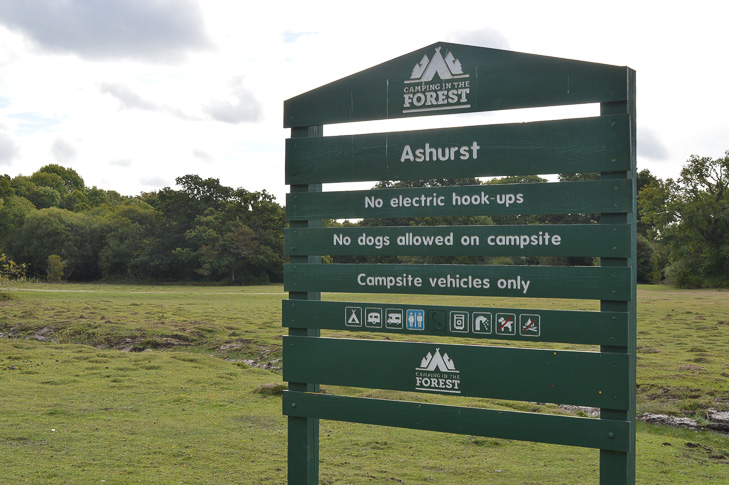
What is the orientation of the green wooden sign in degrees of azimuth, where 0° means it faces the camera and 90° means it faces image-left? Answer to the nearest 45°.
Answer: approximately 45°
